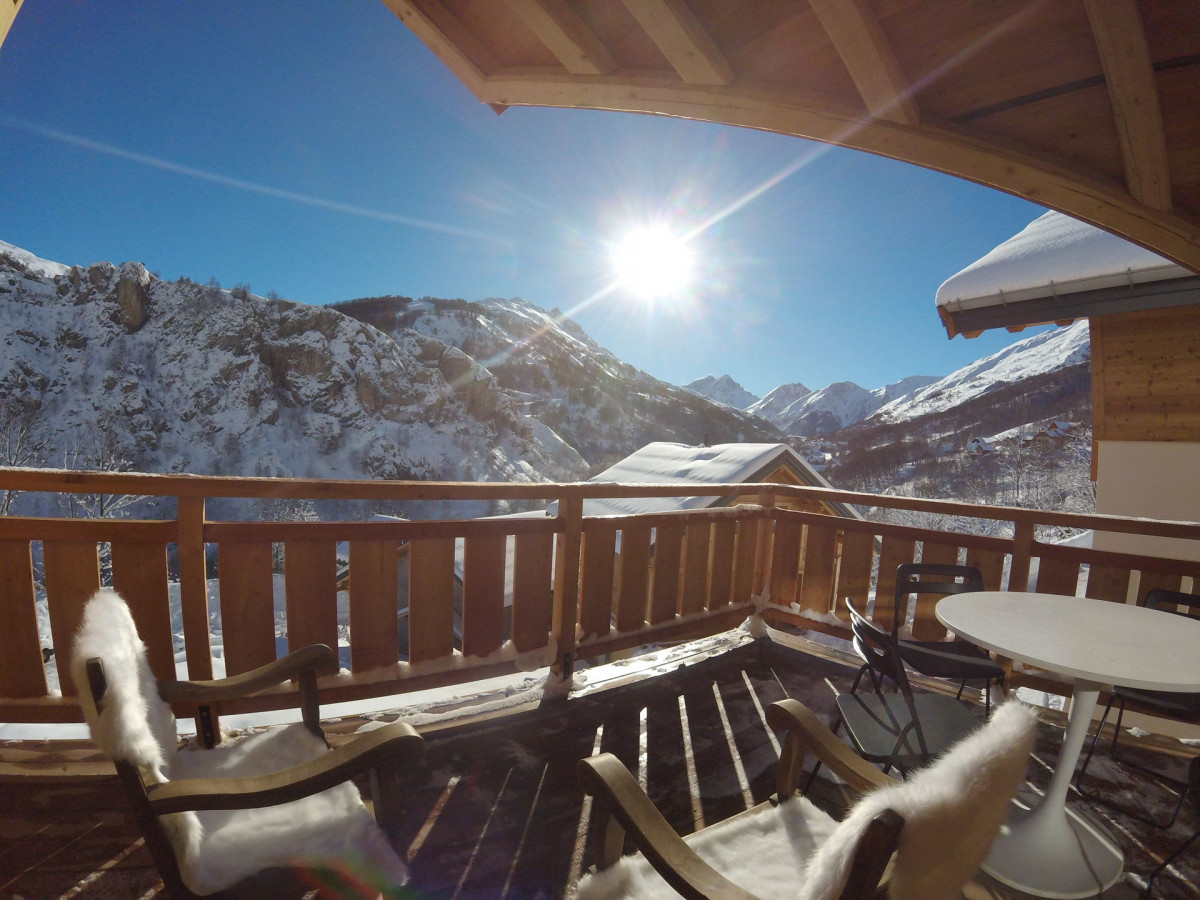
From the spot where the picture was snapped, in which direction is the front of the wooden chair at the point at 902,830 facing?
facing away from the viewer and to the left of the viewer

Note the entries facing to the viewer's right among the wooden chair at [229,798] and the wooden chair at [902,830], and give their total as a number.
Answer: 1

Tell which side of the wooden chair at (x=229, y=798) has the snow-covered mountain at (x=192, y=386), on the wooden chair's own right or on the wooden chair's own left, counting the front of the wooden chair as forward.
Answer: on the wooden chair's own left

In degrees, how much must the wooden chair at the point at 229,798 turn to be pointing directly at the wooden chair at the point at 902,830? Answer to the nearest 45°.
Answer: approximately 45° to its right

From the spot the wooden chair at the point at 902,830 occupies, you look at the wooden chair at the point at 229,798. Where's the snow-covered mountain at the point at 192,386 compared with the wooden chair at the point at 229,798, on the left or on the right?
right

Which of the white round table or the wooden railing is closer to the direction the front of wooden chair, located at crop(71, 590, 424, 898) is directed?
the white round table

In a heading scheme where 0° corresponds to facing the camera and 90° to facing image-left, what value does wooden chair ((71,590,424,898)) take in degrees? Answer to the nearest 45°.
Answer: approximately 270°

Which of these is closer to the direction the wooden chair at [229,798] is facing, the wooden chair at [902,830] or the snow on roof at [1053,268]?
the snow on roof

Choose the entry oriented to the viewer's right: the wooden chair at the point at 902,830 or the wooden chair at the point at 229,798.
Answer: the wooden chair at the point at 229,798

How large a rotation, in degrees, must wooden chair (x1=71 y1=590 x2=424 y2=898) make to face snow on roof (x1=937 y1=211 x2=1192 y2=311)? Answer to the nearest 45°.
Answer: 0° — it already faces it

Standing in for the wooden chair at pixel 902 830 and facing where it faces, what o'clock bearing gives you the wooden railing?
The wooden railing is roughly at 12 o'clock from the wooden chair.

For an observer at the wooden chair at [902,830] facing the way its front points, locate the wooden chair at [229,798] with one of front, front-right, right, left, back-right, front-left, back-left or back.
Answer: front-left
